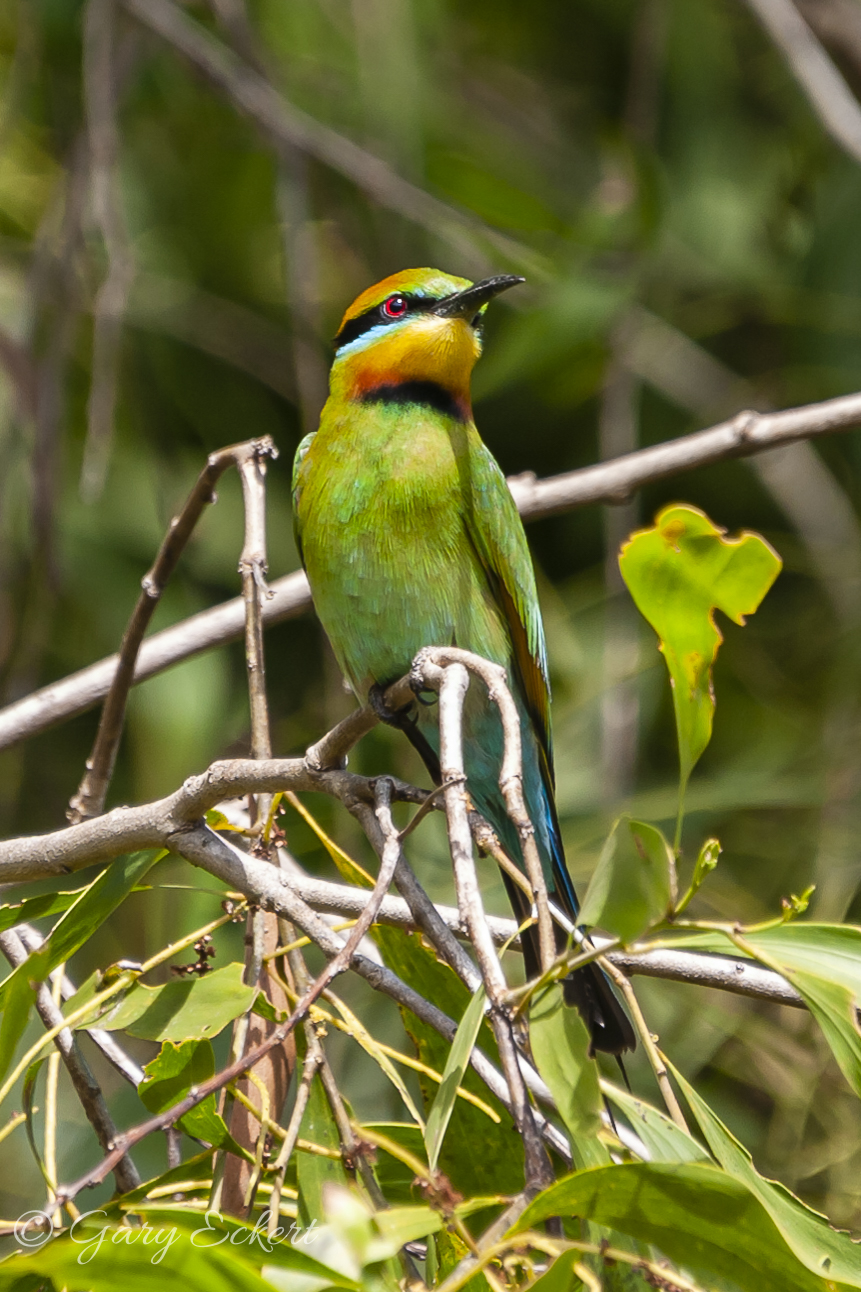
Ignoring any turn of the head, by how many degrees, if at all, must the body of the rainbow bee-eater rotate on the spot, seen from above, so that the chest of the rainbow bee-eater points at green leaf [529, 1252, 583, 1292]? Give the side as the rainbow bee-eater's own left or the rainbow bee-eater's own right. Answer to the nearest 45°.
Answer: approximately 45° to the rainbow bee-eater's own left

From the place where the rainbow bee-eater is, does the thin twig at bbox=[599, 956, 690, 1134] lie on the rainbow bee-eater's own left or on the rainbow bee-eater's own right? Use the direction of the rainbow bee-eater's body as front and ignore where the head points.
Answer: on the rainbow bee-eater's own left

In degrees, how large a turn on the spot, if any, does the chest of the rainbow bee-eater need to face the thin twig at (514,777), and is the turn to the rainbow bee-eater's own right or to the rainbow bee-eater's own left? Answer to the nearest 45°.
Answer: approximately 45° to the rainbow bee-eater's own left

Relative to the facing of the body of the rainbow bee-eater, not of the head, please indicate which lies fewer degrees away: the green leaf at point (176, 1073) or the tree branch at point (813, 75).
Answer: the green leaf

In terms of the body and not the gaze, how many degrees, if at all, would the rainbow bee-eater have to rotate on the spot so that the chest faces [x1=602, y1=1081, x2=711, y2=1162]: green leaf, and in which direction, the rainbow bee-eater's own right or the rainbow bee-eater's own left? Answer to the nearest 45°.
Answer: approximately 45° to the rainbow bee-eater's own left

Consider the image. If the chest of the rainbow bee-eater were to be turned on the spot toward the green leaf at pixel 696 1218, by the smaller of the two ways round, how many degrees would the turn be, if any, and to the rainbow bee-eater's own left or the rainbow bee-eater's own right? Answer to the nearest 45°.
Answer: approximately 45° to the rainbow bee-eater's own left

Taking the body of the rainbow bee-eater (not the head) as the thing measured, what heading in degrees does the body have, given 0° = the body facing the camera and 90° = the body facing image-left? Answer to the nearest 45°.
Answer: approximately 45°
